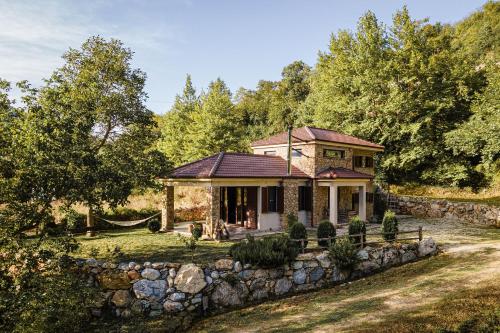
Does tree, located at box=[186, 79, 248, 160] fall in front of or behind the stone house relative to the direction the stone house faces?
behind

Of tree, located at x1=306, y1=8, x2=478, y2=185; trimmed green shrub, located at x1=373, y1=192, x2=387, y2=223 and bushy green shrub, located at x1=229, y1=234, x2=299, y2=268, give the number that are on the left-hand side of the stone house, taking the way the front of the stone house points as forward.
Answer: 2

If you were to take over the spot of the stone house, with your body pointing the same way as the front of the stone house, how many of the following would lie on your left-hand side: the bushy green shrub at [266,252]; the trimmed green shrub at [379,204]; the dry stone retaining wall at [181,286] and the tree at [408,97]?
2

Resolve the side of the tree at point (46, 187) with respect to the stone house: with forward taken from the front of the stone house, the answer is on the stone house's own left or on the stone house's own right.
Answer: on the stone house's own right

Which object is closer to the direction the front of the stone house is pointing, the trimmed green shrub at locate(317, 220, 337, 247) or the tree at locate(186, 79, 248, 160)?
the trimmed green shrub

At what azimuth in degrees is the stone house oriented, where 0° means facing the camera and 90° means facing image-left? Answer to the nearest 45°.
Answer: approximately 315°

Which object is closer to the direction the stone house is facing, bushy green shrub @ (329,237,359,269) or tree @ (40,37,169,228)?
the bushy green shrub

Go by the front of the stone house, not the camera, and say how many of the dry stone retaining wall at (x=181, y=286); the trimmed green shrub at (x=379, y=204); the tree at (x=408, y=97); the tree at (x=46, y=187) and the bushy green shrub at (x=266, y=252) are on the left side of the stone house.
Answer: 2
